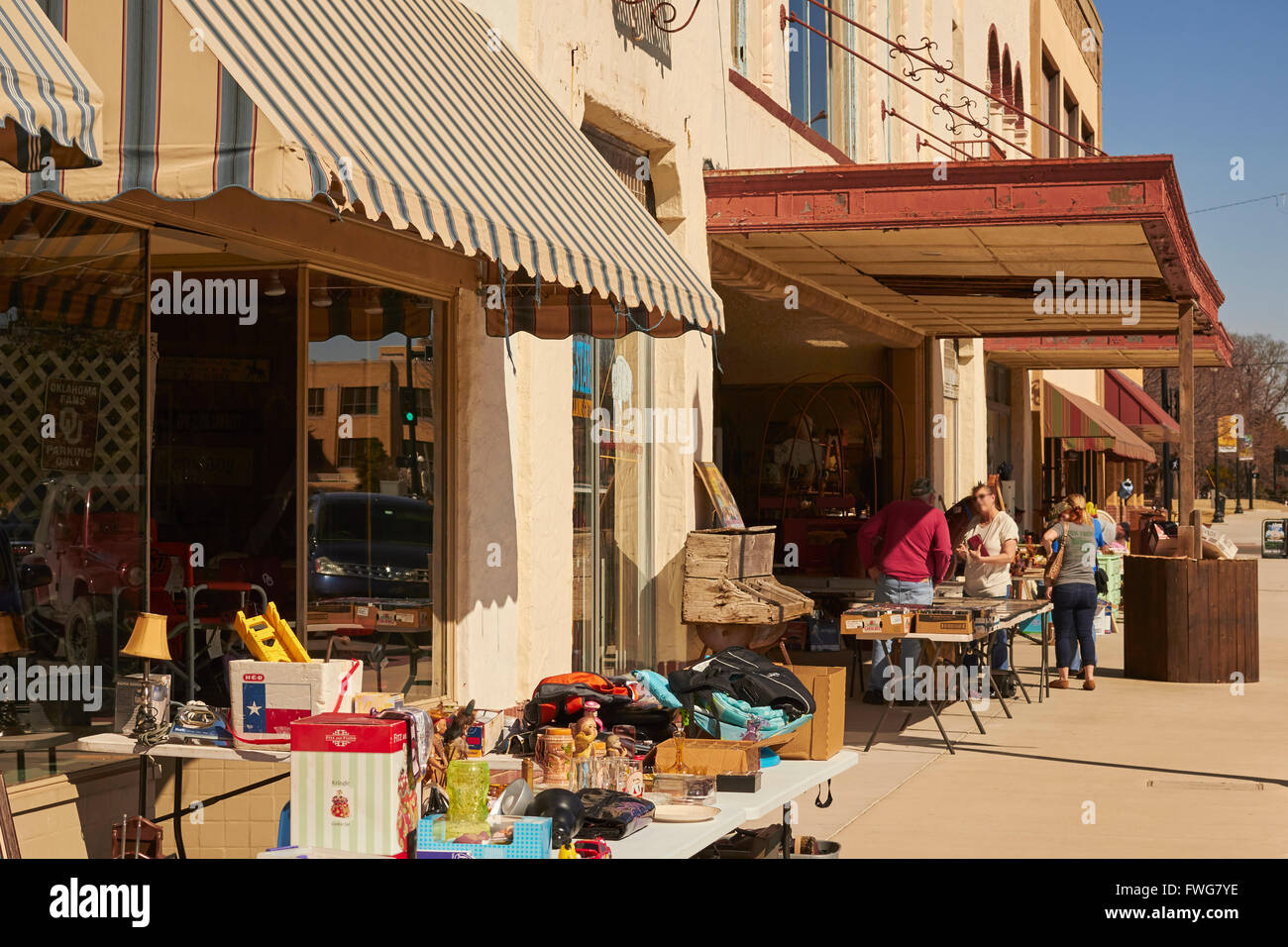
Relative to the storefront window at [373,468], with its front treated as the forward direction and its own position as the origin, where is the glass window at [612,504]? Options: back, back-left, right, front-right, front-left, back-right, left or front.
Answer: left

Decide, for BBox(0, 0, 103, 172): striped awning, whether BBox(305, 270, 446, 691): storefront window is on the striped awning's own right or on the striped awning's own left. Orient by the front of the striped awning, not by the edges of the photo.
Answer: on the striped awning's own left

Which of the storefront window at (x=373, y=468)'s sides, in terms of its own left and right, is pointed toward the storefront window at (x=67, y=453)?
right

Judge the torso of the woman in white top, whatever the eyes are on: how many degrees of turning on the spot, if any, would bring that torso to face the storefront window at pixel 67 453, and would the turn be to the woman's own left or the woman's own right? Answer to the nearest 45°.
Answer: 0° — they already face it

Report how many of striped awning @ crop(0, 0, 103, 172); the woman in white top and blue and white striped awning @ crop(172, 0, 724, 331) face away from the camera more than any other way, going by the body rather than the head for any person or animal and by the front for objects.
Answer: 0

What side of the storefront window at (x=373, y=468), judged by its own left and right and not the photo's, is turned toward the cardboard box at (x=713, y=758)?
front

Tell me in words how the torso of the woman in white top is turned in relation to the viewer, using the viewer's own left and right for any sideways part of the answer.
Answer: facing the viewer and to the left of the viewer

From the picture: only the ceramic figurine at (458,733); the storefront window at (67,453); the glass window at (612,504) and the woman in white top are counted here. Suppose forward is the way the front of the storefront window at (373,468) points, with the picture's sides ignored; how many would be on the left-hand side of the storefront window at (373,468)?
2

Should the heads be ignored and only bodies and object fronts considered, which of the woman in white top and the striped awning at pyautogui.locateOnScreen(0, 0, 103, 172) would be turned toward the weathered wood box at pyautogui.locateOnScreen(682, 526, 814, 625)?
the woman in white top

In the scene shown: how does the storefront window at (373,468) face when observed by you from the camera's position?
facing the viewer and to the right of the viewer

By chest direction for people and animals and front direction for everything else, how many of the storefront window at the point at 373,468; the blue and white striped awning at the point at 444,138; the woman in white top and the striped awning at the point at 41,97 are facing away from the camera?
0

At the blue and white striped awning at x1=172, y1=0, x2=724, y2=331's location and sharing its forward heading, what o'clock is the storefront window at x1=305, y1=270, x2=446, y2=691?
The storefront window is roughly at 7 o'clock from the blue and white striped awning.

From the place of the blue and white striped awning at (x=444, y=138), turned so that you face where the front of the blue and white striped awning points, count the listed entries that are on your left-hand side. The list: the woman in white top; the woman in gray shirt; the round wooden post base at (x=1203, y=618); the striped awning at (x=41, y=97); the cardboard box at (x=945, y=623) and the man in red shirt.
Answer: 5

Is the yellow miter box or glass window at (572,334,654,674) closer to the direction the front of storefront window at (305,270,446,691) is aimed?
the yellow miter box

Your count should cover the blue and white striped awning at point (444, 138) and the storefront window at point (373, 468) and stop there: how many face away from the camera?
0
